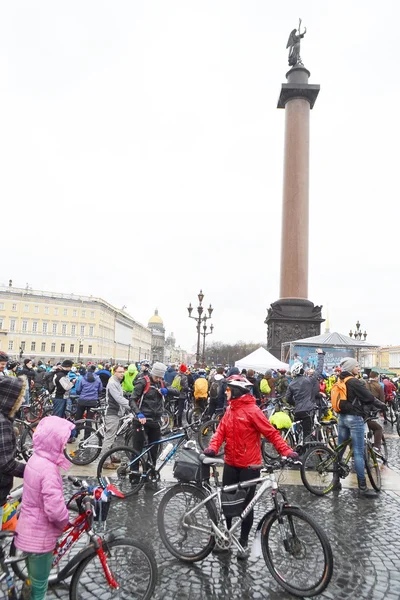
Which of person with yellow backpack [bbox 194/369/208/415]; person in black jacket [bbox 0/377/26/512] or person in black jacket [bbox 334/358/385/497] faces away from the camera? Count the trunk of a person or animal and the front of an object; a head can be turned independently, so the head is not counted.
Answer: the person with yellow backpack

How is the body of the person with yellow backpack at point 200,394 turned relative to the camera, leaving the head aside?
away from the camera

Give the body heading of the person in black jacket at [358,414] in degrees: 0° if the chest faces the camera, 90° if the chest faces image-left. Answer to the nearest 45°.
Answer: approximately 270°

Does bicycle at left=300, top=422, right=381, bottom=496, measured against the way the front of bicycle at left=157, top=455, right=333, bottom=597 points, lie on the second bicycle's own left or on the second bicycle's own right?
on the second bicycle's own left

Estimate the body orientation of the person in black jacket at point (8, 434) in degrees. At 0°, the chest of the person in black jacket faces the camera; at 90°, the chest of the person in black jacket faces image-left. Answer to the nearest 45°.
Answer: approximately 270°

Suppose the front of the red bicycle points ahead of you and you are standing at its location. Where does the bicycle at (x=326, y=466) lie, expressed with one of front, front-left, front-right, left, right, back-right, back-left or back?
left

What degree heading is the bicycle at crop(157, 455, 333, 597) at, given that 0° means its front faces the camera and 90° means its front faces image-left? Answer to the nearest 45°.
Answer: approximately 315°

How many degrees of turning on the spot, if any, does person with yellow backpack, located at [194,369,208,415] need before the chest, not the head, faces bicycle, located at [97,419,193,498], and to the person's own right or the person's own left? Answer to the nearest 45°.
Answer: approximately 180°
